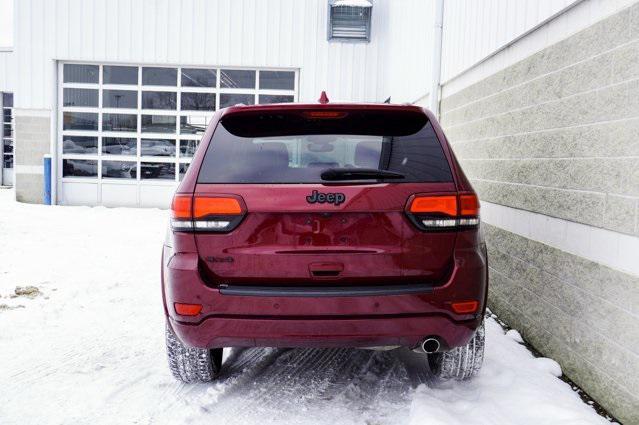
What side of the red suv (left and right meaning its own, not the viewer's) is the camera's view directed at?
back

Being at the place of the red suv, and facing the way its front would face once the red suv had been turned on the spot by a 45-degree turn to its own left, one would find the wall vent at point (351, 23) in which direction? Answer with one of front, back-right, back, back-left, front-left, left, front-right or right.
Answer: front-right
